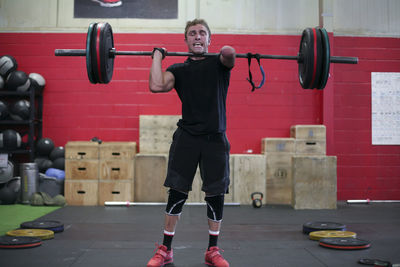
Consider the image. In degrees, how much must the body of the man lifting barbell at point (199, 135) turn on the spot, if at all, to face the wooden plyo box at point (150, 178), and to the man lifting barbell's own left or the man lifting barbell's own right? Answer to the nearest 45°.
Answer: approximately 180°

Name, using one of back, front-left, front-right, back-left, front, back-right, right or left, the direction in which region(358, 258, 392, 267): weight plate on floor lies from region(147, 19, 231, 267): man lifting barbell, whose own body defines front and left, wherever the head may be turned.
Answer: left

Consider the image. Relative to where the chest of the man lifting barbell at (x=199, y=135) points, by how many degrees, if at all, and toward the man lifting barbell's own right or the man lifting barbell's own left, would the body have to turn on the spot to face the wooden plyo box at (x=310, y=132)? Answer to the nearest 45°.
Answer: approximately 135° to the man lifting barbell's own left

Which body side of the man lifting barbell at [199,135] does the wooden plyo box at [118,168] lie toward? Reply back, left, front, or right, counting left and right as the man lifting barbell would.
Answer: back

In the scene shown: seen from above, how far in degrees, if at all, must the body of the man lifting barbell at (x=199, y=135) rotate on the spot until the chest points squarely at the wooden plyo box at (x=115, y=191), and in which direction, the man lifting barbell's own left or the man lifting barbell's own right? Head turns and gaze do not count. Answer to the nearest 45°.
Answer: approximately 180°

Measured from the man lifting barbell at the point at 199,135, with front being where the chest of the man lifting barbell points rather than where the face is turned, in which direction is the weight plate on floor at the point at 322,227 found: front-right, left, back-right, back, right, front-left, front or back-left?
back-left

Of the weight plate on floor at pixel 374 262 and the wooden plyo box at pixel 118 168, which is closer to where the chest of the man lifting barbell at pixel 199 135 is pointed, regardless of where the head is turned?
the weight plate on floor

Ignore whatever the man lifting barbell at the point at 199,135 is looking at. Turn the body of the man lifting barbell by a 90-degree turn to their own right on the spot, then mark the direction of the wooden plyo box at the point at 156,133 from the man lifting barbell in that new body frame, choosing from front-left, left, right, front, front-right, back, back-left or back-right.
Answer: right

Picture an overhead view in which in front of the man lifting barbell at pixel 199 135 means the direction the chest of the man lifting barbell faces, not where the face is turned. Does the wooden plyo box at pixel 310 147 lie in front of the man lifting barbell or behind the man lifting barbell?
behind

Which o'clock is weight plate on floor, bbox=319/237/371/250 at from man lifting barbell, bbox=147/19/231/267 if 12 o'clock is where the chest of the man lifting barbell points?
The weight plate on floor is roughly at 8 o'clock from the man lifting barbell.

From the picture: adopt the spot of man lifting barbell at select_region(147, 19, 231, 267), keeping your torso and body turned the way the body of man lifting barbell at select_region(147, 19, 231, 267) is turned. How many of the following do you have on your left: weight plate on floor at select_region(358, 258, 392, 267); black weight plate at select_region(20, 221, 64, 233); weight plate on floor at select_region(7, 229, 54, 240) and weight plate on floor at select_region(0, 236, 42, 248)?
1

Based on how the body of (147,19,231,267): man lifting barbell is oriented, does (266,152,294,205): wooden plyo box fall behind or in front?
behind

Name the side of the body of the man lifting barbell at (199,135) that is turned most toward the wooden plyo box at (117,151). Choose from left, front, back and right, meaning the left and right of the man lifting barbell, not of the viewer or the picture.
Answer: back

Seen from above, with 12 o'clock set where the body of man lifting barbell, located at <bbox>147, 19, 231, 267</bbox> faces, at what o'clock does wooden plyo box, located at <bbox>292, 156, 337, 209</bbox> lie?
The wooden plyo box is roughly at 7 o'clock from the man lifting barbell.

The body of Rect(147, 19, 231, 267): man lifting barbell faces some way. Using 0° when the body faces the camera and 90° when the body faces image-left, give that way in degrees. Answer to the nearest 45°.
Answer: approximately 0°

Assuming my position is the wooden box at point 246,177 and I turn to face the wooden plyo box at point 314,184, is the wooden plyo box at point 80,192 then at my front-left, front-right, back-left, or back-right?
back-right
